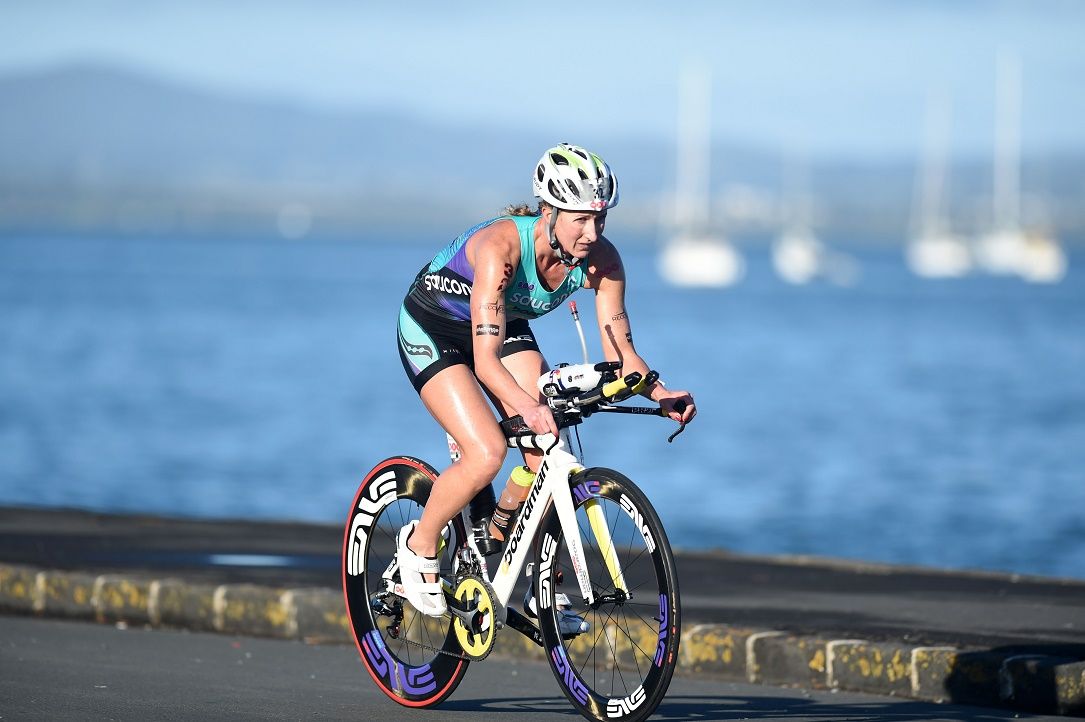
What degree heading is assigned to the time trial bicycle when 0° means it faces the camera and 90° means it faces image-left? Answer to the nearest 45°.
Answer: approximately 315°

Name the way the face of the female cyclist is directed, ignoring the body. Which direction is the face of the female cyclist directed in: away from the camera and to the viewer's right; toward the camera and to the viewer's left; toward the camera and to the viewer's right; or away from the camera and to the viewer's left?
toward the camera and to the viewer's right

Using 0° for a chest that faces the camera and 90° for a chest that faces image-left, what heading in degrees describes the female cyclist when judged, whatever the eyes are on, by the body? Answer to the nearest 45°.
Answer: approximately 315°
